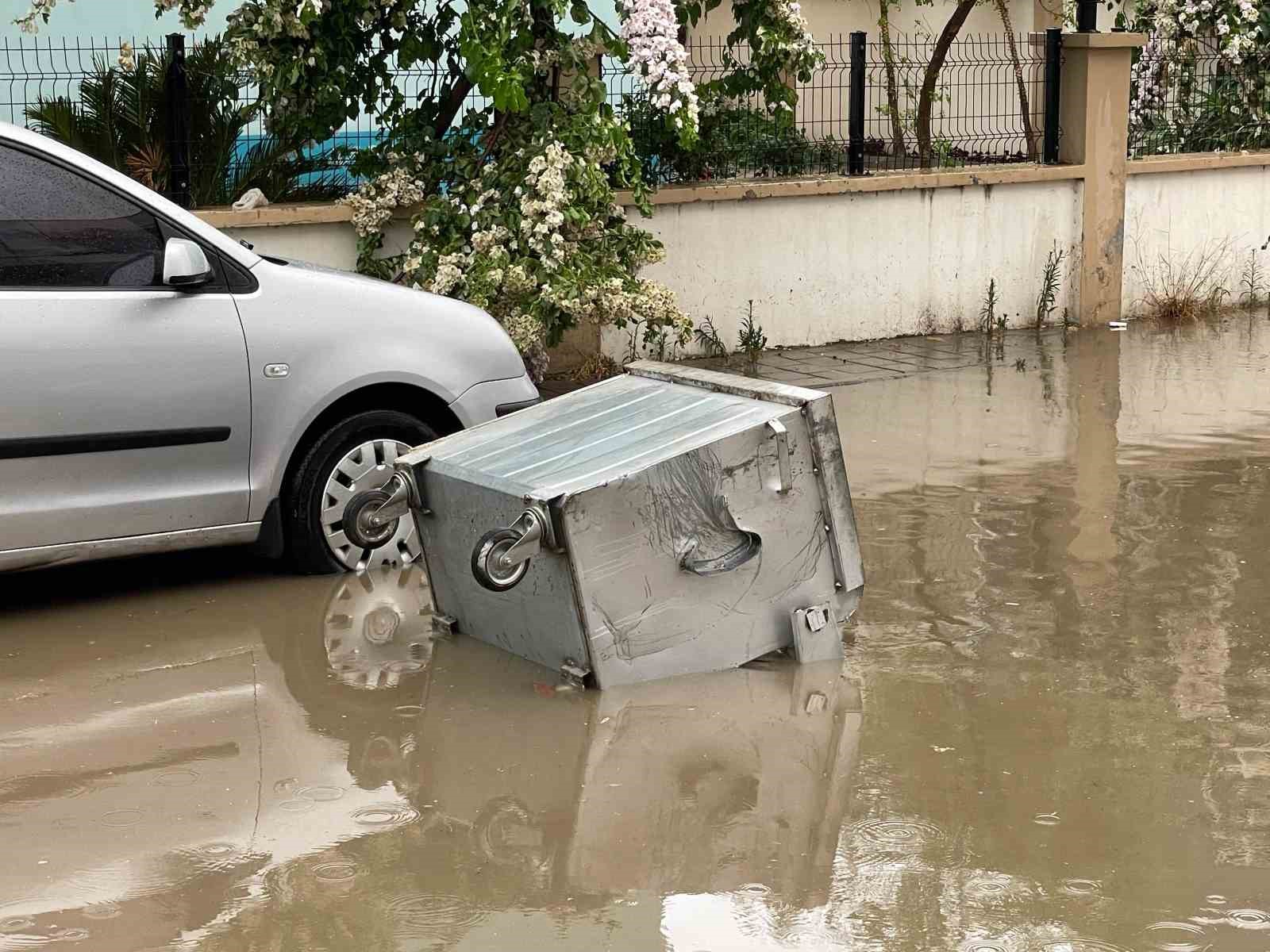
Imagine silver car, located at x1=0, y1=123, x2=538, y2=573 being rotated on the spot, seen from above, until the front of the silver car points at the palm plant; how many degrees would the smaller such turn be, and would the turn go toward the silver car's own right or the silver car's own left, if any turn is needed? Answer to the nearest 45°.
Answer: approximately 90° to the silver car's own left

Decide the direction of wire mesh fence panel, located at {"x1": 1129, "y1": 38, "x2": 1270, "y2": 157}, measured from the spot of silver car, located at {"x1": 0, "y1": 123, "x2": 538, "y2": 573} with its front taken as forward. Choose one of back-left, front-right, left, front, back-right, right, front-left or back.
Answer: front-left

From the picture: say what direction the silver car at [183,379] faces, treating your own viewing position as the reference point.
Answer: facing to the right of the viewer

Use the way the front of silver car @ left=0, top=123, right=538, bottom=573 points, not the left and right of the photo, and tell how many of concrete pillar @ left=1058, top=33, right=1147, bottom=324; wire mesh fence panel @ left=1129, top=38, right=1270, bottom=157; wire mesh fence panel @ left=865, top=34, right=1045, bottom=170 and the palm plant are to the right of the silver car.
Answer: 0

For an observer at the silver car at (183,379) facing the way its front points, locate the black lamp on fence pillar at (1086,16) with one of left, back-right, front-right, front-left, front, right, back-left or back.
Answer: front-left

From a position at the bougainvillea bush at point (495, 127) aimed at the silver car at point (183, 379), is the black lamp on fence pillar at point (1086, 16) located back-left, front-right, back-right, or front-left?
back-left

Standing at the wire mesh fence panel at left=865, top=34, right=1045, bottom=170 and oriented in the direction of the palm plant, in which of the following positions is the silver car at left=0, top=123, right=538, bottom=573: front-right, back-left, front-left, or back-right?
front-left

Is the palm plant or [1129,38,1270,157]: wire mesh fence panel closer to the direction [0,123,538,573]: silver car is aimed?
the wire mesh fence panel

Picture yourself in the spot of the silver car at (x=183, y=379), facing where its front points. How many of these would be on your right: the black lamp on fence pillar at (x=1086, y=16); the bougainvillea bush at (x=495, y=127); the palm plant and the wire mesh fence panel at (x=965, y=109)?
0

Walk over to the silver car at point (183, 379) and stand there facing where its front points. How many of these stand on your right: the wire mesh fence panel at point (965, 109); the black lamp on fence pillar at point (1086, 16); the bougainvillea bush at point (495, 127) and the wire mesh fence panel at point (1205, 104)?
0

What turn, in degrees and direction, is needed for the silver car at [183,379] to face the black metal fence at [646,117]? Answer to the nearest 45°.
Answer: approximately 45° to its left

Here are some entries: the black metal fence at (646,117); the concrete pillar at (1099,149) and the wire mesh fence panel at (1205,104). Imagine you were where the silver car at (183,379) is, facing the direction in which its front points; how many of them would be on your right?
0

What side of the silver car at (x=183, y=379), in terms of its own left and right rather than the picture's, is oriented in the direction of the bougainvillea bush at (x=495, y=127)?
left
